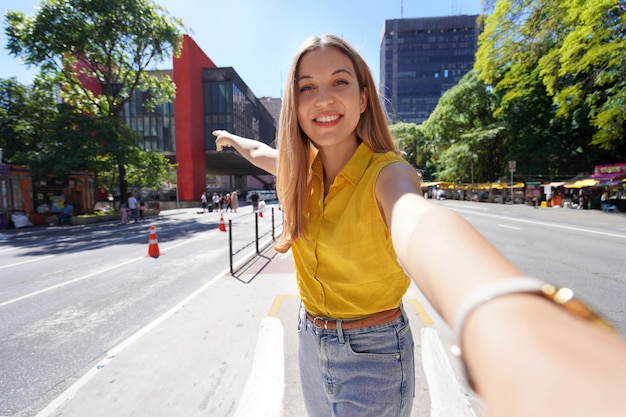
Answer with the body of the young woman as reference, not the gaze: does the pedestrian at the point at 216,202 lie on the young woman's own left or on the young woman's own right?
on the young woman's own right

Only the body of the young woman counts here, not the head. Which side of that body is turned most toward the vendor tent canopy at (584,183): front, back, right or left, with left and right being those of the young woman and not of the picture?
back

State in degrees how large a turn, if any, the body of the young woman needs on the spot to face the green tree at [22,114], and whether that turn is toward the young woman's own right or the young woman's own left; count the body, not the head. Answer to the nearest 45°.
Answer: approximately 90° to the young woman's own right

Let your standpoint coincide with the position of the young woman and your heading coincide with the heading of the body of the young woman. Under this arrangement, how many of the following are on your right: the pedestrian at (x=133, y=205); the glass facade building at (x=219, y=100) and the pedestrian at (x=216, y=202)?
3

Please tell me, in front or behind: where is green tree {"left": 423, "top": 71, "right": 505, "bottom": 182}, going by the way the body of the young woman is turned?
behind

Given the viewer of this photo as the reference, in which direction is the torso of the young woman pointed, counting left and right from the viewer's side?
facing the viewer and to the left of the viewer

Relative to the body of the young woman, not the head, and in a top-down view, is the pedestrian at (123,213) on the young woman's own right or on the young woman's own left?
on the young woman's own right

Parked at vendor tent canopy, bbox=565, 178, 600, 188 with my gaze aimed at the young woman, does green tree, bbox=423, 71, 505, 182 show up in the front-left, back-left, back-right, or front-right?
back-right

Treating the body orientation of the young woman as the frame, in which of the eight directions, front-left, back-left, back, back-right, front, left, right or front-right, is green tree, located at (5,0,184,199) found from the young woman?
right
